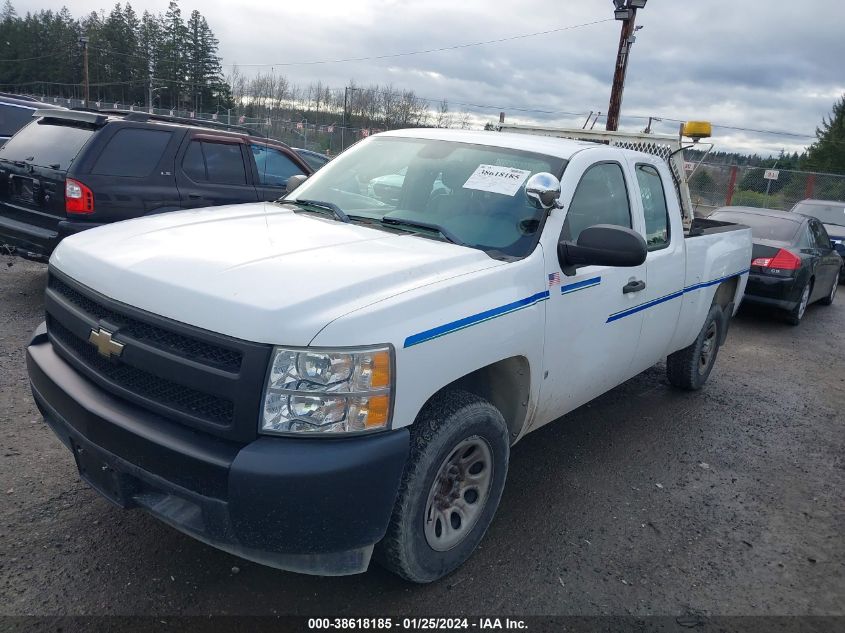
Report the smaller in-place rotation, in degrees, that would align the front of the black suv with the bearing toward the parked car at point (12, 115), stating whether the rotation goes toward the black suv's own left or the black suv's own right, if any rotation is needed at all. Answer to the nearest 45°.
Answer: approximately 45° to the black suv's own left

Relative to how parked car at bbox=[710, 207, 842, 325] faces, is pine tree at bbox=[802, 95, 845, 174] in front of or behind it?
in front

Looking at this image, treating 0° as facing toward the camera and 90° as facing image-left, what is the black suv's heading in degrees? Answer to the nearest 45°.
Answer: approximately 225°

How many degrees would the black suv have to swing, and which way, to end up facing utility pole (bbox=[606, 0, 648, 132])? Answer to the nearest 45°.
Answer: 0° — it already faces it

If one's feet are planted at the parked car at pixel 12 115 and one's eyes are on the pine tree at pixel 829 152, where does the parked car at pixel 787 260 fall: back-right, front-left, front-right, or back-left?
front-right

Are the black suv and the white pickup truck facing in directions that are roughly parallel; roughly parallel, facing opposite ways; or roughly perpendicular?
roughly parallel, facing opposite ways

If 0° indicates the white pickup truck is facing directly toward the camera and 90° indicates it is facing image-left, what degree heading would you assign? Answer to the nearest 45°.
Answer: approximately 45°

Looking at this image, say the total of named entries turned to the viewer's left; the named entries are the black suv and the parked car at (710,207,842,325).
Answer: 0

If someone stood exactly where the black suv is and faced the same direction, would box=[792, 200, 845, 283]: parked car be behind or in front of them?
in front

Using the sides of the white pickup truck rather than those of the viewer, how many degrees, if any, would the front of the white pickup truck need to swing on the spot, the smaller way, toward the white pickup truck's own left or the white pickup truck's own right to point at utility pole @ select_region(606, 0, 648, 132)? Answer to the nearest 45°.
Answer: approximately 135° to the white pickup truck's own right

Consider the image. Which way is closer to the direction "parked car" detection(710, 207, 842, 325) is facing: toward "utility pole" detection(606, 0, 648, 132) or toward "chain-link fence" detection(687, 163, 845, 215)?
the chain-link fence

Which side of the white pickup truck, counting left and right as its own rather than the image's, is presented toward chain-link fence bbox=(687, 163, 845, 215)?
back

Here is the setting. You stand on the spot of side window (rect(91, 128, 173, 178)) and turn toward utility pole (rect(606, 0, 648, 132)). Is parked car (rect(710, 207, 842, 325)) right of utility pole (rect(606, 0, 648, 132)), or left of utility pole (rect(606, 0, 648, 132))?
right

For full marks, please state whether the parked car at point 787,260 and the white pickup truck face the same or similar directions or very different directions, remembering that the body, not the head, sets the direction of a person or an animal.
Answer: very different directions
